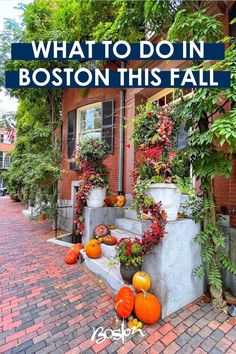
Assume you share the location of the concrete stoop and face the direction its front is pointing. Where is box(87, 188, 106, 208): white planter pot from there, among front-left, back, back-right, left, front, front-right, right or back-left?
right

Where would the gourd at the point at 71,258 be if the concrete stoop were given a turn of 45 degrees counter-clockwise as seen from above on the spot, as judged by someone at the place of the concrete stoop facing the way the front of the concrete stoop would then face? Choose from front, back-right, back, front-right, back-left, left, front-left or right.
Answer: back-right

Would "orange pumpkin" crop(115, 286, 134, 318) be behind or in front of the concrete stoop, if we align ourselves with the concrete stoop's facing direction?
in front

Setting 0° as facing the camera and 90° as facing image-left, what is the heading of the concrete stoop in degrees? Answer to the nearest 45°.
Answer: approximately 45°

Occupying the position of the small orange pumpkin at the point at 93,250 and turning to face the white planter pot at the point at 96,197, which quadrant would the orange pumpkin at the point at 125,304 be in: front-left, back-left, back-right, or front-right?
back-right

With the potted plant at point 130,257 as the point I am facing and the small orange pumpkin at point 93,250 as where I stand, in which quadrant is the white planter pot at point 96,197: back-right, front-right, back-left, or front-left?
back-left
